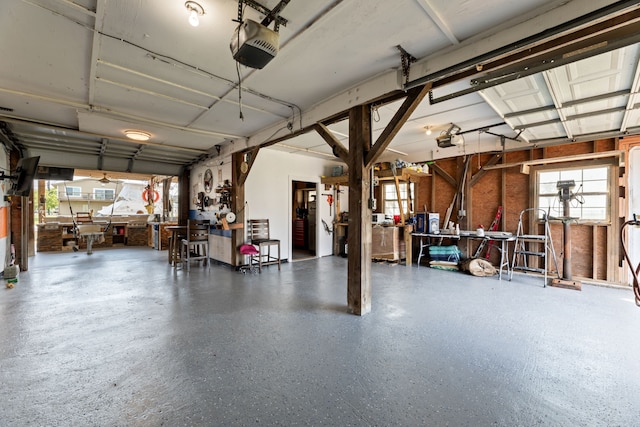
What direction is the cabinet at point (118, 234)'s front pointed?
toward the camera

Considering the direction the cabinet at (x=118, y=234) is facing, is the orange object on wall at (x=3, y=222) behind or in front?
in front

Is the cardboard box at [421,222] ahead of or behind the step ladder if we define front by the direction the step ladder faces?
ahead

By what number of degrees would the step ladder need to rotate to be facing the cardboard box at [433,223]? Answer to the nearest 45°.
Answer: approximately 45° to its right

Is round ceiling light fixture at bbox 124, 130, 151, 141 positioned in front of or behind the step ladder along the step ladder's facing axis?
in front

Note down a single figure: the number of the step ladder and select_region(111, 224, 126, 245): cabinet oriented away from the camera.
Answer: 0

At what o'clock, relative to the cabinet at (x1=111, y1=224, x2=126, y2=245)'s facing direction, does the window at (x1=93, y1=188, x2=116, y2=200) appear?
The window is roughly at 6 o'clock from the cabinet.

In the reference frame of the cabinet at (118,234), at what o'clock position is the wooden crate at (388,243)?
the wooden crate at (388,243) is roughly at 11 o'clock from the cabinet at (118,234).

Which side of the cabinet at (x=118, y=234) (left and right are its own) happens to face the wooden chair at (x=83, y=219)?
right

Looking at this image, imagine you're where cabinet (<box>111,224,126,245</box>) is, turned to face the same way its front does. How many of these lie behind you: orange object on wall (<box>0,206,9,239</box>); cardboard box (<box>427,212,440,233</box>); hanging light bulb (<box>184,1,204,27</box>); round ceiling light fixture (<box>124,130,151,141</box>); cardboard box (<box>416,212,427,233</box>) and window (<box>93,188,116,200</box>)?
1

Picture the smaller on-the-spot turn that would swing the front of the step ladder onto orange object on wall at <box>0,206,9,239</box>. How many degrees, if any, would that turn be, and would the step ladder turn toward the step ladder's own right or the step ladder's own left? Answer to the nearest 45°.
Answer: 0° — it already faces it

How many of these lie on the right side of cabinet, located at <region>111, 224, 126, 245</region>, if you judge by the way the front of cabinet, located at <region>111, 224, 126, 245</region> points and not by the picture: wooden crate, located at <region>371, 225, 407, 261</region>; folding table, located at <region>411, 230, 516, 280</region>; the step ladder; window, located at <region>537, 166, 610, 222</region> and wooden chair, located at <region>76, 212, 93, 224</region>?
1

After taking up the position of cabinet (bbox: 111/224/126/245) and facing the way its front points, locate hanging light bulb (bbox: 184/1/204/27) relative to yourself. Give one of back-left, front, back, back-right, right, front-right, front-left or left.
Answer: front

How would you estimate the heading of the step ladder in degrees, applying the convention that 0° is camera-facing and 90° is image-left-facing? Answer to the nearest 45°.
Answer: approximately 45°
